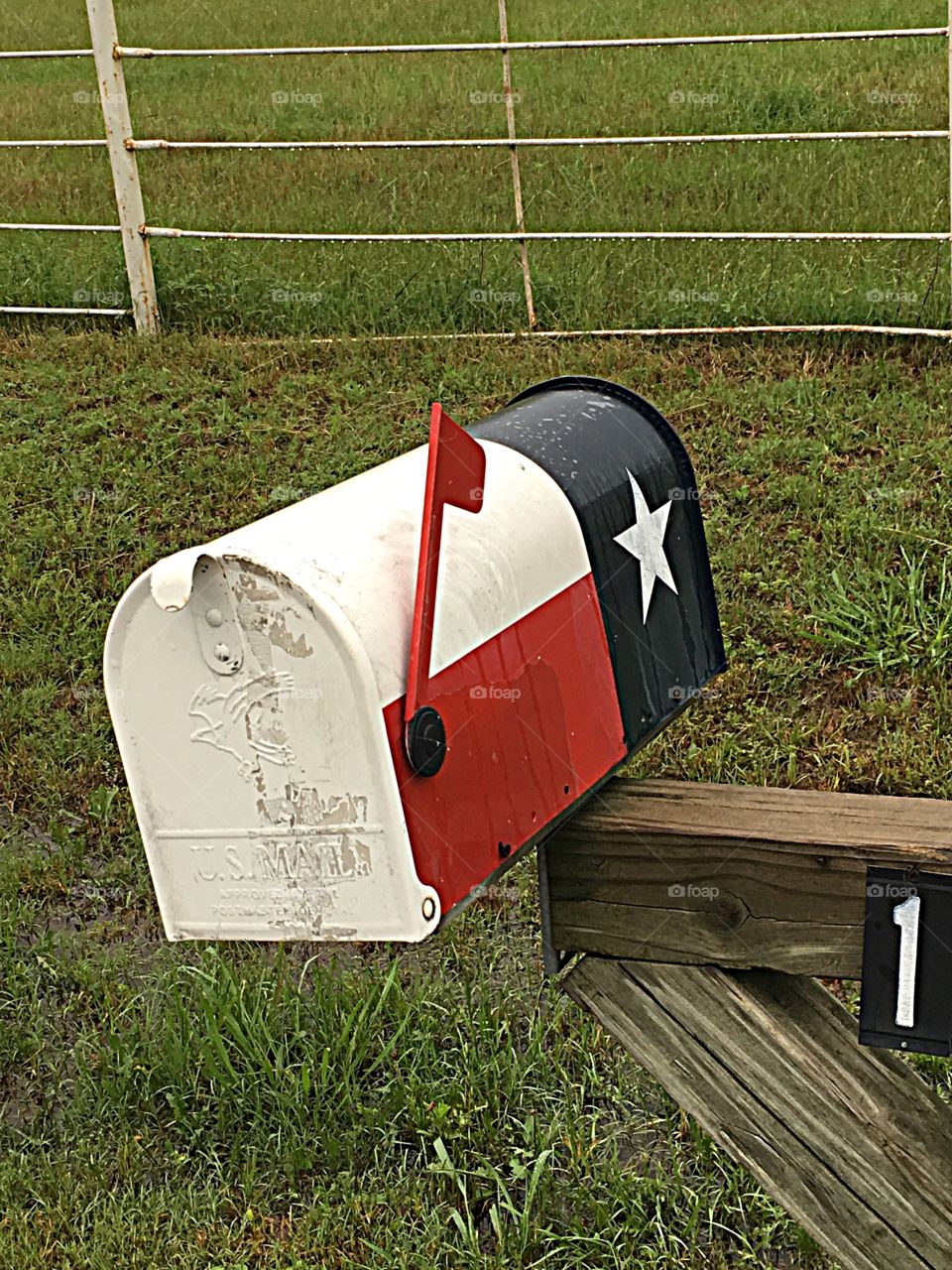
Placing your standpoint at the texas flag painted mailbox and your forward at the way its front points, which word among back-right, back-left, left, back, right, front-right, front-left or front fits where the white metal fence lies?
back-right

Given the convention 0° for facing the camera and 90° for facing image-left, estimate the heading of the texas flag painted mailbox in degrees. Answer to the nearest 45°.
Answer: approximately 45°
